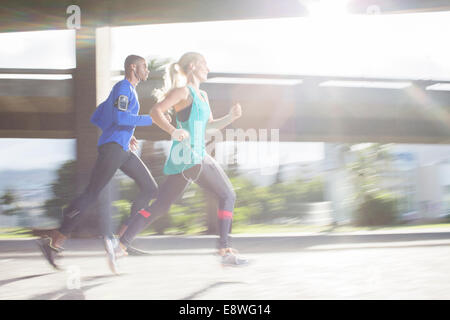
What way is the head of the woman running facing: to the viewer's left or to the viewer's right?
to the viewer's right

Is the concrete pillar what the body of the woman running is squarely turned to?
no

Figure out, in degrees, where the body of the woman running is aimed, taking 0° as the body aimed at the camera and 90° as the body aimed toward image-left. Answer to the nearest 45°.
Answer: approximately 270°
